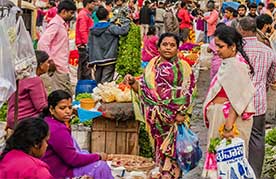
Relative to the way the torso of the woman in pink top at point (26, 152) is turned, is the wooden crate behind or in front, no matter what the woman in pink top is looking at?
in front

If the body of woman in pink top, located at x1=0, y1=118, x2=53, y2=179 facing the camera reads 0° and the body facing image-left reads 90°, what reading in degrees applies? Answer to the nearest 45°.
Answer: approximately 225°

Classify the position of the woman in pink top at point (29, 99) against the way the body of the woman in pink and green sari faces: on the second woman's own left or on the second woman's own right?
on the second woman's own right

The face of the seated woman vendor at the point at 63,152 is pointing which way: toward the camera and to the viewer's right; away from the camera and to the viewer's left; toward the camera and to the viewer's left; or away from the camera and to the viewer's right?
toward the camera and to the viewer's right

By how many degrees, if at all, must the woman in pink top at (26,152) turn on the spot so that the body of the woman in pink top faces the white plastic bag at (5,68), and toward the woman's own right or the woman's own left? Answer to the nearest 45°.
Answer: approximately 45° to the woman's own left

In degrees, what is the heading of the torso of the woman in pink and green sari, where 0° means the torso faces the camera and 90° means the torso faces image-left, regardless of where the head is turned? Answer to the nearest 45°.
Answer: approximately 0°

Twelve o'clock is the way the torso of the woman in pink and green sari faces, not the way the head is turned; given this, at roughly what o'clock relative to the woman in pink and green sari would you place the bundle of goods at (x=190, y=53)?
The bundle of goods is roughly at 6 o'clock from the woman in pink and green sari.

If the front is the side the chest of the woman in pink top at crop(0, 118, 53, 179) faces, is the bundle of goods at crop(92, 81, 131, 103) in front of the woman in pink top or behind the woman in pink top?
in front
